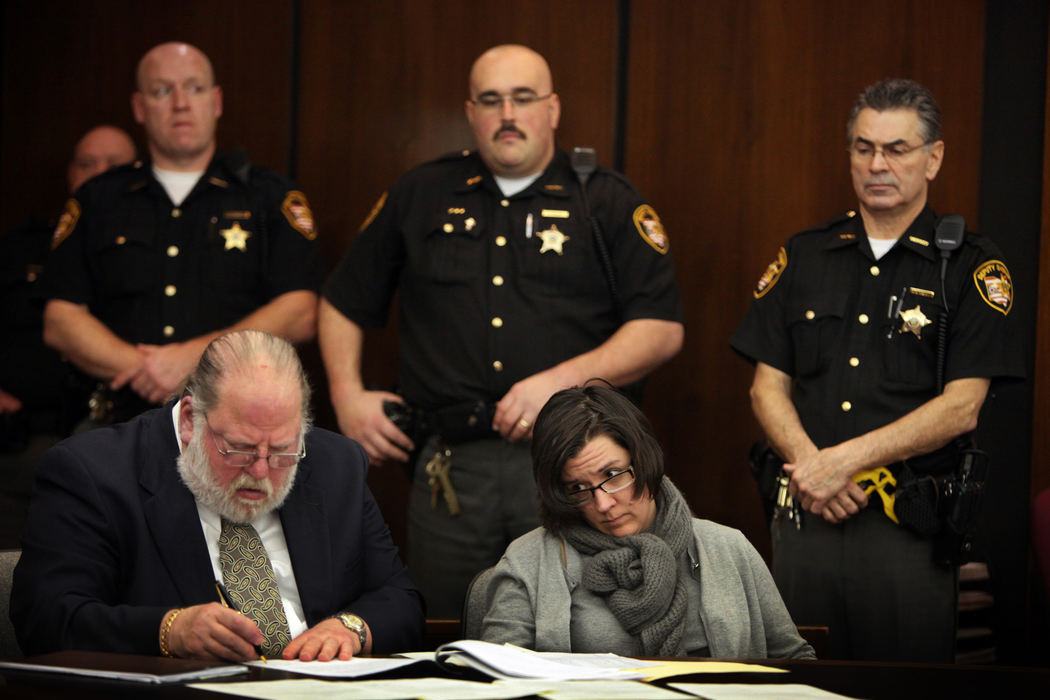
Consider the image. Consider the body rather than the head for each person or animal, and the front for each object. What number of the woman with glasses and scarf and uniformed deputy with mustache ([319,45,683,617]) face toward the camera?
2

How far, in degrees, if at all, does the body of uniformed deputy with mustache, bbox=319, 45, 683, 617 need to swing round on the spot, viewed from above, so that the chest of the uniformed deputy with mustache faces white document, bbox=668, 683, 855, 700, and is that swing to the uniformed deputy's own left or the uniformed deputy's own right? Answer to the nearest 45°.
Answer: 0° — they already face it

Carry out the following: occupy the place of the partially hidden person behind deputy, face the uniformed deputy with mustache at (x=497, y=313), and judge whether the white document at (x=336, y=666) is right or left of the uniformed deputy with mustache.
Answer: right

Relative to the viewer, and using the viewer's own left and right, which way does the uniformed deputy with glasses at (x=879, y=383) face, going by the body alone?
facing the viewer and to the left of the viewer

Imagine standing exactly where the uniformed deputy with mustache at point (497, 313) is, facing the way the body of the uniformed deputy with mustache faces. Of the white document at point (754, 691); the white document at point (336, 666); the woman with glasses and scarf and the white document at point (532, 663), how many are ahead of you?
4

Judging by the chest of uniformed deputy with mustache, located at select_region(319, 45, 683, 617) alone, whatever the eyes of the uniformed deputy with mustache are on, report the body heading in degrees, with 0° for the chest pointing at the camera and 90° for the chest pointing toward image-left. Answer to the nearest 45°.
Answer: approximately 0°

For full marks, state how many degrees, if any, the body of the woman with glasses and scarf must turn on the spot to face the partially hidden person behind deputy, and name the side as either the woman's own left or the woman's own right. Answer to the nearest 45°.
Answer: approximately 135° to the woman's own right

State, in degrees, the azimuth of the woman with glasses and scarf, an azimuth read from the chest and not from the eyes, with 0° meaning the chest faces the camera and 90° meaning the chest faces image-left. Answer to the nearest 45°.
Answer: approximately 0°

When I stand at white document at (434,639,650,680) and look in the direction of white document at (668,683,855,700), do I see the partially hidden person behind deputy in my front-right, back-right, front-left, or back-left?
back-left

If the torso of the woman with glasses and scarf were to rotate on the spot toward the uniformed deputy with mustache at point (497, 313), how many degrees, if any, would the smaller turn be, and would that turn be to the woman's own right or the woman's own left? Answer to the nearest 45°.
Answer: approximately 180°
